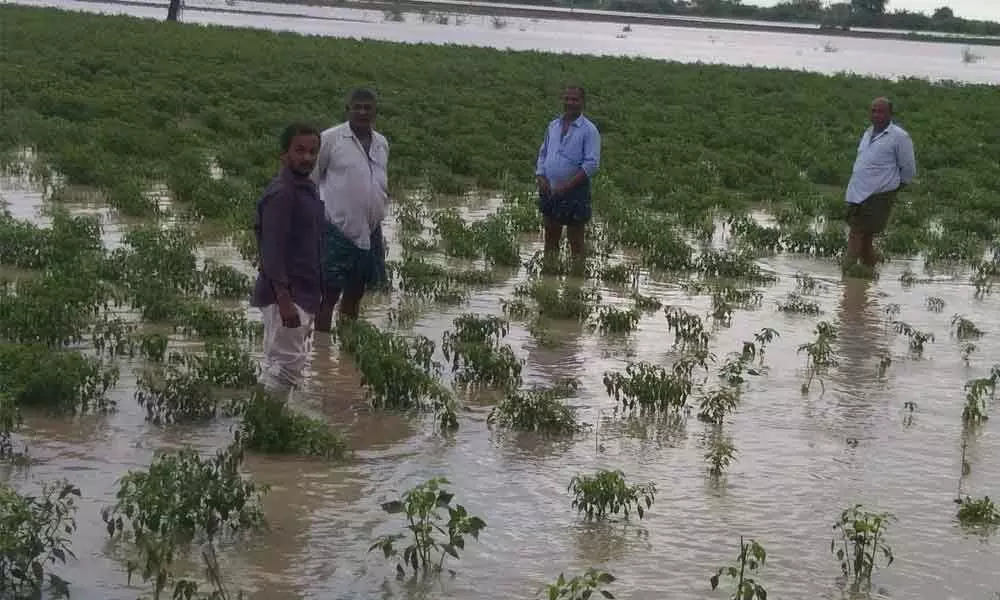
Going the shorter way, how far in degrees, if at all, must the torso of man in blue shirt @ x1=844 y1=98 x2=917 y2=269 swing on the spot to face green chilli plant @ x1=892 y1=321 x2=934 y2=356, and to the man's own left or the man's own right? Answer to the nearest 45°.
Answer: approximately 45° to the man's own left

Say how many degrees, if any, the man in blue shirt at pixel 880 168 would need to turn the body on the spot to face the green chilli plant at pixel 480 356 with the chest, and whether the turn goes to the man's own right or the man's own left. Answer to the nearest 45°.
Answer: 0° — they already face it

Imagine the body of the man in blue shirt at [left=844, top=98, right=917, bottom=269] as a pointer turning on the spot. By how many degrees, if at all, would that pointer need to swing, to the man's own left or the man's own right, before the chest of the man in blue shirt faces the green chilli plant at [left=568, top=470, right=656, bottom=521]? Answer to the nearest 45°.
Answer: approximately 45° to the man's own left

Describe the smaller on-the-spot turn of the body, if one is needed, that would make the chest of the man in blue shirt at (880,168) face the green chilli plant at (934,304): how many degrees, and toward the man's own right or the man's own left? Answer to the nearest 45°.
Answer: approximately 90° to the man's own left

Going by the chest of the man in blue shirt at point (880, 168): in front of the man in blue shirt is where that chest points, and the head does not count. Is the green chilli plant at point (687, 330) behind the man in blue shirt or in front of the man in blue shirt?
in front

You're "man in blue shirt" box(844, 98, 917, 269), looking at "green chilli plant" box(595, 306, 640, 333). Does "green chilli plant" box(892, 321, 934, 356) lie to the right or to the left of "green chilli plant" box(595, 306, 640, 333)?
left

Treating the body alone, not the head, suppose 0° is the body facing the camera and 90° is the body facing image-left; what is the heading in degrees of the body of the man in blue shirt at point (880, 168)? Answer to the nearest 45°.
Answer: approximately 45°

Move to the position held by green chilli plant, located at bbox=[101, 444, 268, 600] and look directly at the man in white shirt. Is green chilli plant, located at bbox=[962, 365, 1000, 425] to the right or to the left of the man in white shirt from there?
right

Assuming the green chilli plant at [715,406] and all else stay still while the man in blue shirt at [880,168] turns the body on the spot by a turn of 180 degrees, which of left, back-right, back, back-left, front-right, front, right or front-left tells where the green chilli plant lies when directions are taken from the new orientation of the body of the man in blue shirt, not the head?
back-right

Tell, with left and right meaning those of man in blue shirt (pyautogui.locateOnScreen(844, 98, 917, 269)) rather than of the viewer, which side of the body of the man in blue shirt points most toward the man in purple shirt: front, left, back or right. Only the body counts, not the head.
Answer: front

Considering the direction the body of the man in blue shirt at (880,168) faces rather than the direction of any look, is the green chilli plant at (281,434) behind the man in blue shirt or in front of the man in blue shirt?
in front

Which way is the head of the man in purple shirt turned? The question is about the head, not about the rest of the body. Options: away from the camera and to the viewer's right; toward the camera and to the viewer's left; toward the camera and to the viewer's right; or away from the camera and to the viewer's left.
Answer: toward the camera and to the viewer's right

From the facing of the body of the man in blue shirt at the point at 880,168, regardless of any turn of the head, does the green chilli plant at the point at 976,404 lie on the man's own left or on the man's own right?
on the man's own left
